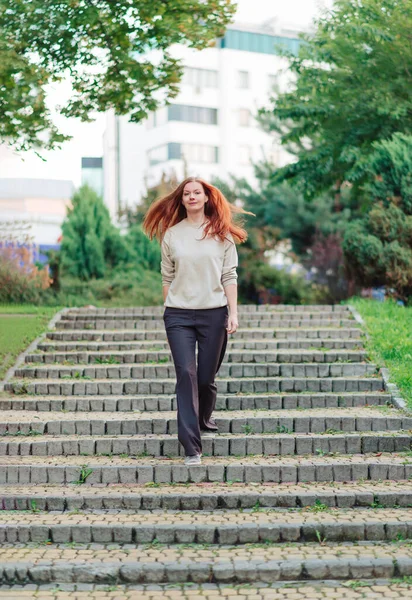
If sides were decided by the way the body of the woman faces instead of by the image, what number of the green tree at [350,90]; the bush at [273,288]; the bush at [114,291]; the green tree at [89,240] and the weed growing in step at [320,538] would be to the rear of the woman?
4

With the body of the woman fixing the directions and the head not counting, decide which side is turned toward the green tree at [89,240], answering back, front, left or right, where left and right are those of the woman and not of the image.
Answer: back

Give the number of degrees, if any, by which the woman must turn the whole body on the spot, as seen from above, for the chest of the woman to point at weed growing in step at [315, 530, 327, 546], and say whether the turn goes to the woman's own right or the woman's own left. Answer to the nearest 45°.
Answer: approximately 45° to the woman's own left

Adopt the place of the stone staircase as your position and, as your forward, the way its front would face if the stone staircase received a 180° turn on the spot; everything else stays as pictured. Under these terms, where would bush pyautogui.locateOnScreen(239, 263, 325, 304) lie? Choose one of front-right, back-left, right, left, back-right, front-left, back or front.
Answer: front

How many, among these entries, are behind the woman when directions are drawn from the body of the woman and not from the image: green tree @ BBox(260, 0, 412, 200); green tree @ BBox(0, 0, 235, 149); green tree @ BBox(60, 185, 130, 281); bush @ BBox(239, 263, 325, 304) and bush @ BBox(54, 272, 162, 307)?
5

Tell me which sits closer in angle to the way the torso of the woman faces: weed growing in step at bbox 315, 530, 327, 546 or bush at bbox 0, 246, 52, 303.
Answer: the weed growing in step

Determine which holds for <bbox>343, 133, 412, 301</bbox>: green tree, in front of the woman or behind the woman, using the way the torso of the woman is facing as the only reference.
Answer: behind

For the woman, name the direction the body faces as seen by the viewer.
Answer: toward the camera

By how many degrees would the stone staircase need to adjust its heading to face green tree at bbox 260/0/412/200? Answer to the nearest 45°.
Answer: approximately 180°

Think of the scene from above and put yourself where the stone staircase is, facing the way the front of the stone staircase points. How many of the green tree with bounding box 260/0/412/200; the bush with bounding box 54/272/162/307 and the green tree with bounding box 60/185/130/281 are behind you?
3

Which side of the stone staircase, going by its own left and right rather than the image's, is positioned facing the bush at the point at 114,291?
back

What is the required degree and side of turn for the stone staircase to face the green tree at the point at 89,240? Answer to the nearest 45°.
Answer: approximately 180°

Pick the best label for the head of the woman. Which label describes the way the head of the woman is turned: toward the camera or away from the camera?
toward the camera

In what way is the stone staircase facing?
toward the camera

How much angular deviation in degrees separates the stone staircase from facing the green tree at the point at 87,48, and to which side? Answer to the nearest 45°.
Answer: approximately 180°
